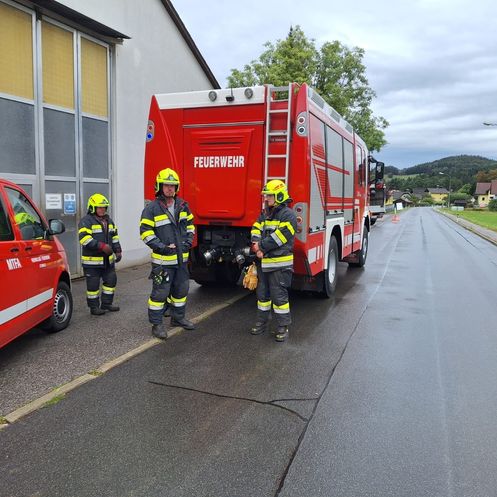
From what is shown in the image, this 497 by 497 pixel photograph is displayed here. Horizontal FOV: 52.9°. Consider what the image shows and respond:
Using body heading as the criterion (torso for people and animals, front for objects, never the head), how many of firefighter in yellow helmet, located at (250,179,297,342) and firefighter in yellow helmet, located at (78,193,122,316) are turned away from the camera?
0

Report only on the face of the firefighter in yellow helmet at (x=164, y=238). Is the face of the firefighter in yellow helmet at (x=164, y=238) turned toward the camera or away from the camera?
toward the camera

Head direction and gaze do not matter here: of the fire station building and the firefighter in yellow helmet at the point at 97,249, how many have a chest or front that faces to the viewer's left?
0

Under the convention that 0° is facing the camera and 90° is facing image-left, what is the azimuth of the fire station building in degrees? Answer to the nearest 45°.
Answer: approximately 315°

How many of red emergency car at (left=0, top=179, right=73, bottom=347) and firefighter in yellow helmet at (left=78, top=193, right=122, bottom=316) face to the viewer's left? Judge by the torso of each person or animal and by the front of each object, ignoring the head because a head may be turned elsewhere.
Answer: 0

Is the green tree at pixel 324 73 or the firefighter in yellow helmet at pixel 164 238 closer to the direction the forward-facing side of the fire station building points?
the firefighter in yellow helmet

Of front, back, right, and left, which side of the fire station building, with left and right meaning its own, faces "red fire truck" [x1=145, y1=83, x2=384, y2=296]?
front

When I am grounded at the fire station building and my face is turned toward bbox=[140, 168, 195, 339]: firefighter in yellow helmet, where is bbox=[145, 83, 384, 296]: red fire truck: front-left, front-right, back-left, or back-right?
front-left

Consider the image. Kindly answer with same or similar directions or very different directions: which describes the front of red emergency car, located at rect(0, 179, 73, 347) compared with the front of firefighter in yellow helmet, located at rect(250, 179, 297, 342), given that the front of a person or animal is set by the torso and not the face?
very different directions

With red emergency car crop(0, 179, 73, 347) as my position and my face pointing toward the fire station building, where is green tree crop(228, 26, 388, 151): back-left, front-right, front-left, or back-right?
front-right

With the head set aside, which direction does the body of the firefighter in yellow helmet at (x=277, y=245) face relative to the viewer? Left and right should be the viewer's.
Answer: facing the viewer and to the left of the viewer

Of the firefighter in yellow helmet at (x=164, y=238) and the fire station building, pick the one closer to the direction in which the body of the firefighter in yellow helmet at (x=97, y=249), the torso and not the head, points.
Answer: the firefighter in yellow helmet
